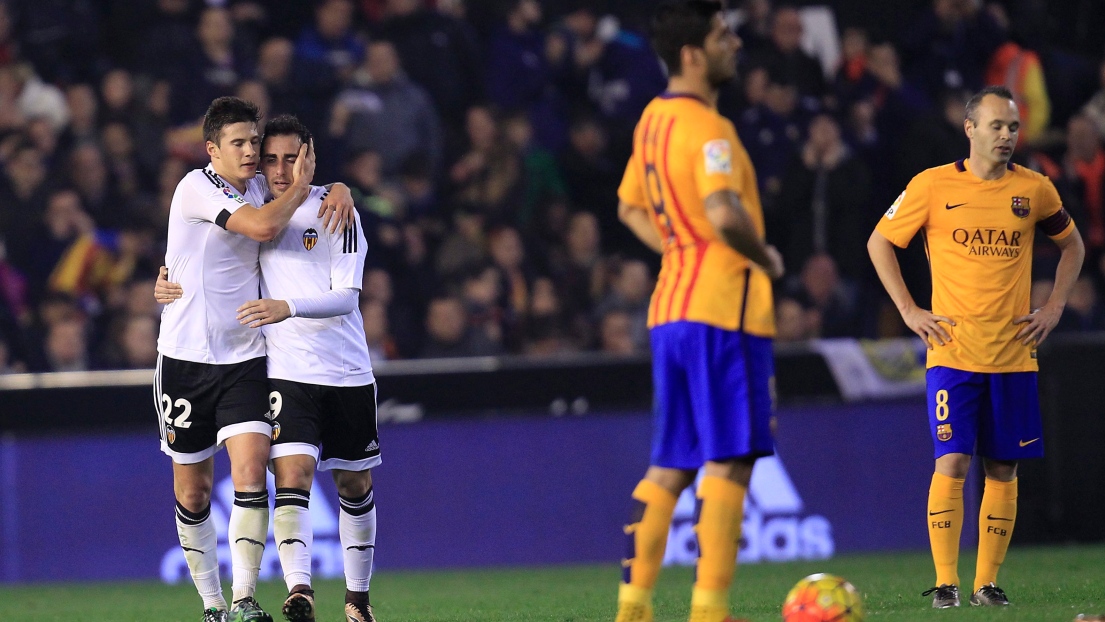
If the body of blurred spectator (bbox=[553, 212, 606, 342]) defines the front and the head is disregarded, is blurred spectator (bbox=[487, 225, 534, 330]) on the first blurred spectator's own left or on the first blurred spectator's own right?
on the first blurred spectator's own right

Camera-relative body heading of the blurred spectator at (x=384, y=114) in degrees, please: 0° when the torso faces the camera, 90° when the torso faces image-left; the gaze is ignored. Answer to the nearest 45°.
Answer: approximately 0°

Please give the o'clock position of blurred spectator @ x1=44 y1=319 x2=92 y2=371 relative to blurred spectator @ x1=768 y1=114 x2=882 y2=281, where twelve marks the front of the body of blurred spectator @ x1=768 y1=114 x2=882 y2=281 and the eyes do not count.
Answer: blurred spectator @ x1=44 y1=319 x2=92 y2=371 is roughly at 2 o'clock from blurred spectator @ x1=768 y1=114 x2=882 y2=281.

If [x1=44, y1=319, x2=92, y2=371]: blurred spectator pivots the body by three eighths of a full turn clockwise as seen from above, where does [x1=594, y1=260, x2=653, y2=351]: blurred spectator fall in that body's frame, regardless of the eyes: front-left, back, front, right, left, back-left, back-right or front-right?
back-right

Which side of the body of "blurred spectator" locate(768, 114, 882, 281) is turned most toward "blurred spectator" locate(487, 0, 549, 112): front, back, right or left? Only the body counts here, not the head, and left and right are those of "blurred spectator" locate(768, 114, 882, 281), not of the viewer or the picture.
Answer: right

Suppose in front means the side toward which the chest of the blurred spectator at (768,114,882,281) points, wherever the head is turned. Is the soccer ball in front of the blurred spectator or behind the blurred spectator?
in front

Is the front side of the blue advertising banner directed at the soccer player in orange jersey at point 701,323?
yes

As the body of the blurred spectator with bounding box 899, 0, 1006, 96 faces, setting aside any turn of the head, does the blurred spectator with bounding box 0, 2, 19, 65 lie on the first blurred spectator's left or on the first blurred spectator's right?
on the first blurred spectator's right

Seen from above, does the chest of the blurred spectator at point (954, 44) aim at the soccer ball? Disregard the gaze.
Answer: yes

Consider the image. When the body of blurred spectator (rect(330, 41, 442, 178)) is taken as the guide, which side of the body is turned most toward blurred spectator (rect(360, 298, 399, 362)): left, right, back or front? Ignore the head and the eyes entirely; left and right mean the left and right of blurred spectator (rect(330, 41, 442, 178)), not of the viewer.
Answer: front

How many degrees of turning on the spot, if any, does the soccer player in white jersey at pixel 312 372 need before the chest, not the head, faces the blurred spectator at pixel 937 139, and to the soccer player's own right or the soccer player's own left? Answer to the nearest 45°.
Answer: approximately 135° to the soccer player's own left

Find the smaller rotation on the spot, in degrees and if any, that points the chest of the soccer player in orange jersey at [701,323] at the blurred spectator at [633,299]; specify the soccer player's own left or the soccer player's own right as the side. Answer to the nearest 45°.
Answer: approximately 45° to the soccer player's own left

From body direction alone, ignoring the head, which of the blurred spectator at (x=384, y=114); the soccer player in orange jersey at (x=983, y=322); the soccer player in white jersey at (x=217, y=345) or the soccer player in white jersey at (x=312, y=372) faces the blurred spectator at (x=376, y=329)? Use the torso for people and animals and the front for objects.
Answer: the blurred spectator at (x=384, y=114)
